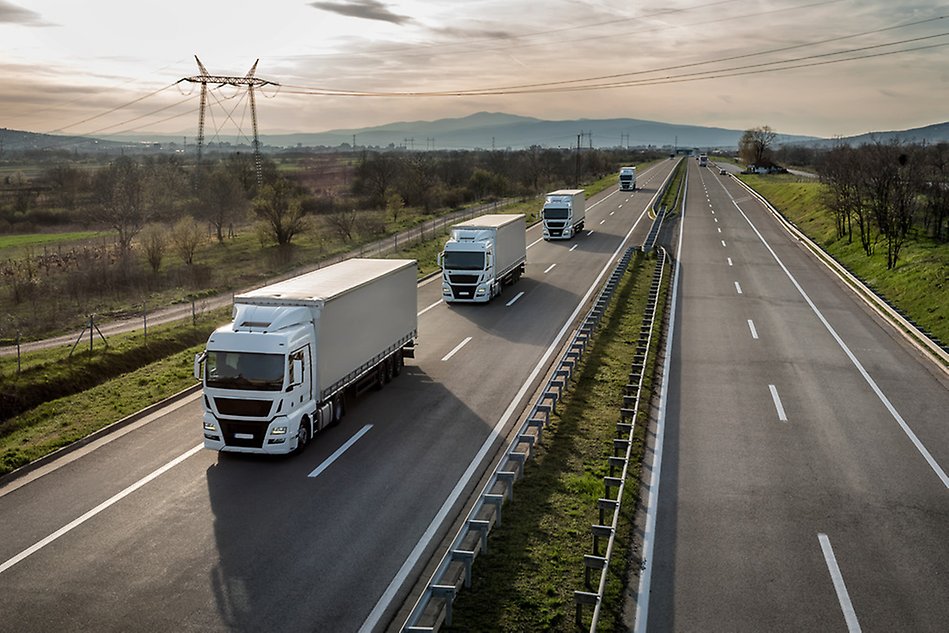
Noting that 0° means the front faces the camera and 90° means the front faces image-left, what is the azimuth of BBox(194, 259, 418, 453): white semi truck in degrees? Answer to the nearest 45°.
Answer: approximately 45°

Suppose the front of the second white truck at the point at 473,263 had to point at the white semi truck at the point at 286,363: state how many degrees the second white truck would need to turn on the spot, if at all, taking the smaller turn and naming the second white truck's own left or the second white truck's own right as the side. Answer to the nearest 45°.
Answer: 0° — it already faces it

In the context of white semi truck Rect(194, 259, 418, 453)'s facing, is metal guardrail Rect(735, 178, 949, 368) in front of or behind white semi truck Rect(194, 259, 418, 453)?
behind

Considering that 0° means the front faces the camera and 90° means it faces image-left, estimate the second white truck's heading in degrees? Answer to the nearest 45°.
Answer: approximately 0°
